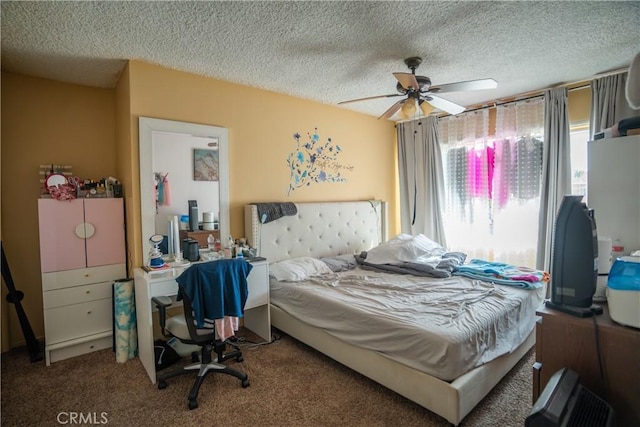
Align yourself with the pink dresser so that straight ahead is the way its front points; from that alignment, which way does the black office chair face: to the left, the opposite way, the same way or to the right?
the opposite way

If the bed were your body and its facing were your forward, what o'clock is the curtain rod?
The curtain rod is roughly at 9 o'clock from the bed.

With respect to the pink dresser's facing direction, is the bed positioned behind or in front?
in front

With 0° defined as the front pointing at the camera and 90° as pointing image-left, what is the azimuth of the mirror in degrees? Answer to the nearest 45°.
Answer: approximately 315°

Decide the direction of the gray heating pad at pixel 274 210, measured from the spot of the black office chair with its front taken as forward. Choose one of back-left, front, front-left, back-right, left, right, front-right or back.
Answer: right

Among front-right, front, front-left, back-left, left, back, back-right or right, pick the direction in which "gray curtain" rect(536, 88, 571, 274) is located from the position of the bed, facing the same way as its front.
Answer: left

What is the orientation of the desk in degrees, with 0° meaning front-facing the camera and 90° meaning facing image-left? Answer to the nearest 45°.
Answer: approximately 315°

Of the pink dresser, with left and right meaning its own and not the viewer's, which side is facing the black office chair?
front

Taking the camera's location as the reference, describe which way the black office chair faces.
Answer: facing away from the viewer and to the left of the viewer

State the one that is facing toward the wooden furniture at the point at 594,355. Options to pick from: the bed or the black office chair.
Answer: the bed

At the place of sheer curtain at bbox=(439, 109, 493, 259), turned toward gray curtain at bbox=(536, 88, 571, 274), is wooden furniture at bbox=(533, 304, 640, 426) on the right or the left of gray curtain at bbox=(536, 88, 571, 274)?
right

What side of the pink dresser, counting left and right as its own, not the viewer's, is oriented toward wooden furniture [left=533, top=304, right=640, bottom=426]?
front
